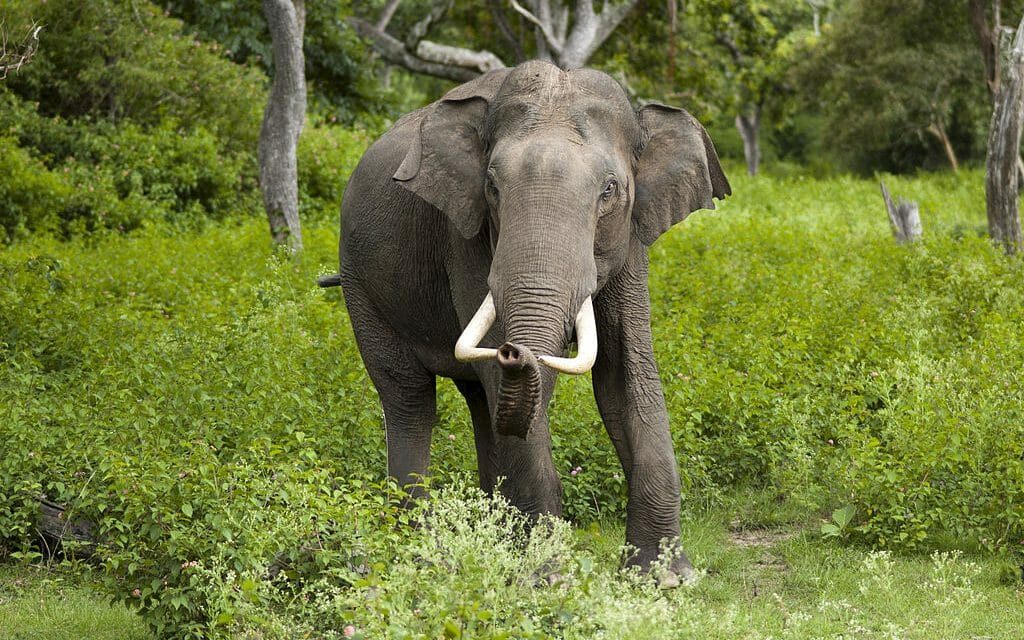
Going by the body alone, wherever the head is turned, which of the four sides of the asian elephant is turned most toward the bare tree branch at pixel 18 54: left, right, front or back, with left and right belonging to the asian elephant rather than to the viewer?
back

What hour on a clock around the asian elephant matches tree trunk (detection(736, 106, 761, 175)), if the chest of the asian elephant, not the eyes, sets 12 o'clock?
The tree trunk is roughly at 8 o'clock from the asian elephant.

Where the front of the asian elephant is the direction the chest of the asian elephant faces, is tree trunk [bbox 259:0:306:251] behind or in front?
behind

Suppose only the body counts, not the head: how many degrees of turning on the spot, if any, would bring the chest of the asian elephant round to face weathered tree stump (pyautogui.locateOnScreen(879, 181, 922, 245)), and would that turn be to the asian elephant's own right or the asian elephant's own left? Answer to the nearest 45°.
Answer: approximately 90° to the asian elephant's own left

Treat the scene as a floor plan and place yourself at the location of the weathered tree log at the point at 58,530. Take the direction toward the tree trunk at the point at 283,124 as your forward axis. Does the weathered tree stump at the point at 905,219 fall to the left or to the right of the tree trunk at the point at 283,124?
right

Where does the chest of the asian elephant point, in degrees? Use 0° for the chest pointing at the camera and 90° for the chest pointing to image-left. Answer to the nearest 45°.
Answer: approximately 315°

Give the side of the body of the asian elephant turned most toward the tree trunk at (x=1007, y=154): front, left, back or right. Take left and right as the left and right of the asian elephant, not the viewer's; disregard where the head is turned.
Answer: left

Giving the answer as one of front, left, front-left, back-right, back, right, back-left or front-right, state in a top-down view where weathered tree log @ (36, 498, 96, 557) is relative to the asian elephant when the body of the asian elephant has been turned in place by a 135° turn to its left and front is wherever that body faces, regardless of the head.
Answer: left
